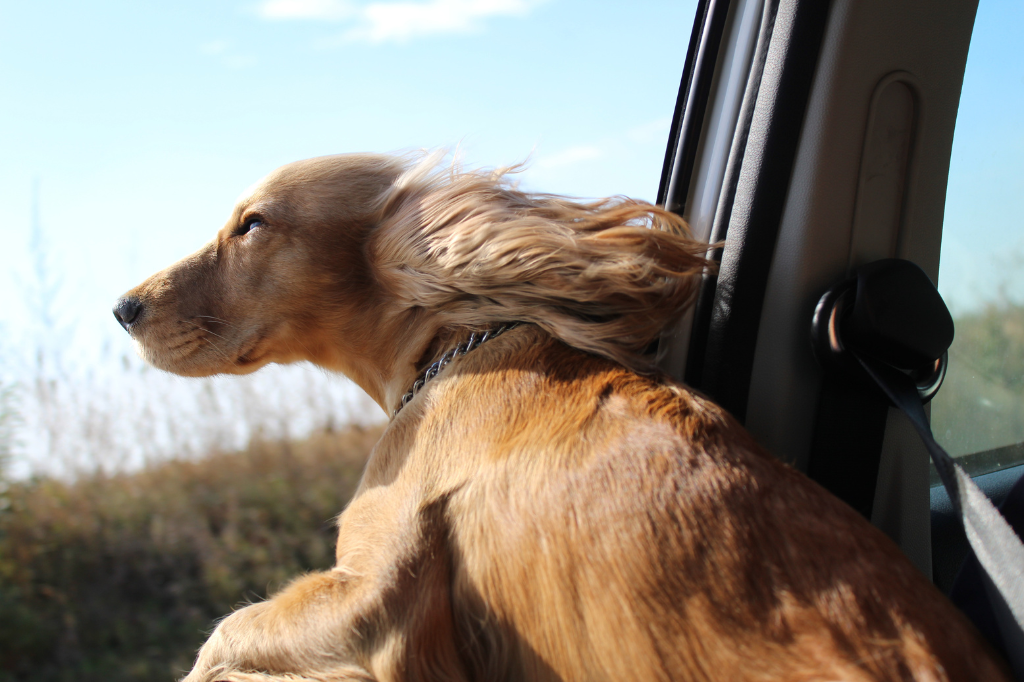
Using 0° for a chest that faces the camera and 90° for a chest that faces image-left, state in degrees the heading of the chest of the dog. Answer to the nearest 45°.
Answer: approximately 90°
